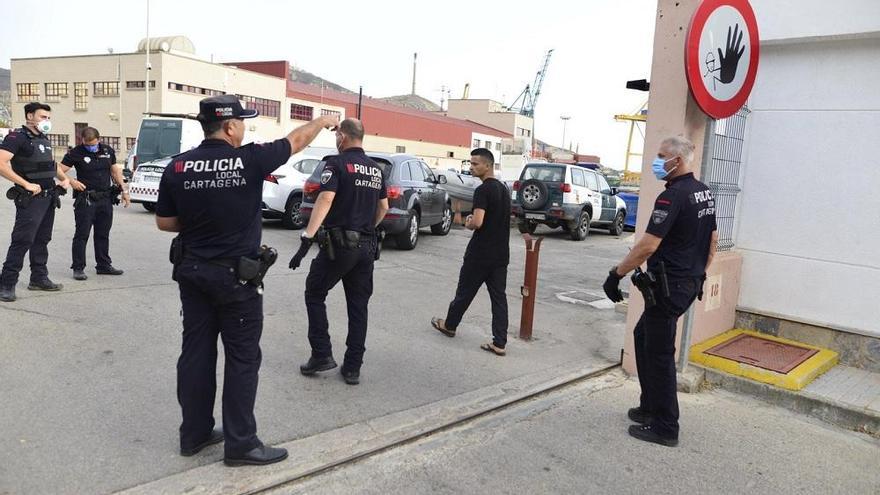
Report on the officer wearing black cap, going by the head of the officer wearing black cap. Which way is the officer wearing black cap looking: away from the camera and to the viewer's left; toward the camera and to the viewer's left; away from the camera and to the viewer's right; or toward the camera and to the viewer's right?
away from the camera and to the viewer's right

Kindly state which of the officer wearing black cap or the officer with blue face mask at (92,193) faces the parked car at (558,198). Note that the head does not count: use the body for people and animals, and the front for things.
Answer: the officer wearing black cap

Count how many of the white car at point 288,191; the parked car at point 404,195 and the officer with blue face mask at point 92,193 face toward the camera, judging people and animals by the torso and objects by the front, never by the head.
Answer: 1

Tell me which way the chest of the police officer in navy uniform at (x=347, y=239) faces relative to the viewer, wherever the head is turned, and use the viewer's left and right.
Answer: facing away from the viewer and to the left of the viewer

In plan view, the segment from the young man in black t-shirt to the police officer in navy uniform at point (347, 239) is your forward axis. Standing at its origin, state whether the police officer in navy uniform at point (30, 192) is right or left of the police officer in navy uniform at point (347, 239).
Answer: right

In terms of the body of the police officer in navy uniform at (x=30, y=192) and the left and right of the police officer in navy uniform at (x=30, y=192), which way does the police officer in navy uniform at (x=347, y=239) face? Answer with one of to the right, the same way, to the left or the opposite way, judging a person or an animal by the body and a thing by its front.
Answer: the opposite way

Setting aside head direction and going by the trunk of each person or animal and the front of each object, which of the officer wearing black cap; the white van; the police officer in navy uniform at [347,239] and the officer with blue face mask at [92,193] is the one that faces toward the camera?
the officer with blue face mask

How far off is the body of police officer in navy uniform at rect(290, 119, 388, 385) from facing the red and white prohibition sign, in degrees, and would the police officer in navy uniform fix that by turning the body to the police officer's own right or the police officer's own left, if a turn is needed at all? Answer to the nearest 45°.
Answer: approximately 135° to the police officer's own right

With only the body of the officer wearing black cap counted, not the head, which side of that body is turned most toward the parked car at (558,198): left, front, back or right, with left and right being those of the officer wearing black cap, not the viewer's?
front

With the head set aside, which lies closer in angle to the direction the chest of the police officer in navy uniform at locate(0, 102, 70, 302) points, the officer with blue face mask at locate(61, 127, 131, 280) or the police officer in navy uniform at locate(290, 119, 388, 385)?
the police officer in navy uniform

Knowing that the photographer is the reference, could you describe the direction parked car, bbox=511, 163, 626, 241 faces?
facing away from the viewer and to the right of the viewer

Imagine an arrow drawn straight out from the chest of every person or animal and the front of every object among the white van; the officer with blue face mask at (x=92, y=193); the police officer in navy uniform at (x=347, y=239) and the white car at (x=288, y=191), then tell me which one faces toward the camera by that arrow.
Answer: the officer with blue face mask

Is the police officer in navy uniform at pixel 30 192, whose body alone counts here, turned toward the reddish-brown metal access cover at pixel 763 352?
yes

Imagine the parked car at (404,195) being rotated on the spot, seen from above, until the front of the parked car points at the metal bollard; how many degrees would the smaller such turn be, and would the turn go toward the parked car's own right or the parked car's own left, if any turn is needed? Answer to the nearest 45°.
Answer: approximately 135° to the parked car's own right

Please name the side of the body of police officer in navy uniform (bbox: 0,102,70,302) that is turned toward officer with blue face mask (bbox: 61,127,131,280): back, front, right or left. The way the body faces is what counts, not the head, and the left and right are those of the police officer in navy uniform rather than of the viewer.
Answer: left

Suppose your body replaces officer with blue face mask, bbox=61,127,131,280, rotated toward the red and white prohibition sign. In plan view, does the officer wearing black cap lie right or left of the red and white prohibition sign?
right

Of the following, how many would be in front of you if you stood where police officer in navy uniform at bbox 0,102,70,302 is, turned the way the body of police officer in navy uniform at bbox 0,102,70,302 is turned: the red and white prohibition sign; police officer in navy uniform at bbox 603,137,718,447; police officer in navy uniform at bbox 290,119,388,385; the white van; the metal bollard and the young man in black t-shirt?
5
